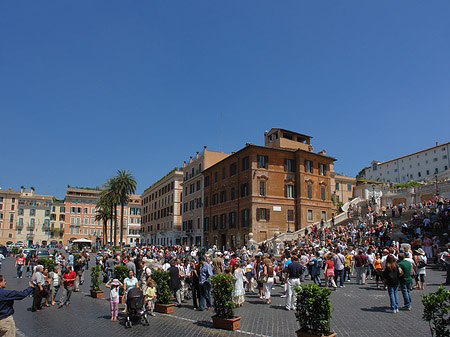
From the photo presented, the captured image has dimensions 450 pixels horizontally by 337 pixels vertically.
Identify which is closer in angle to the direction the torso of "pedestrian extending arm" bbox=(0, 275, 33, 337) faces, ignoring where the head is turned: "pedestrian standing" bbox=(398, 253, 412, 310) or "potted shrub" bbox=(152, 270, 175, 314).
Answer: the pedestrian standing

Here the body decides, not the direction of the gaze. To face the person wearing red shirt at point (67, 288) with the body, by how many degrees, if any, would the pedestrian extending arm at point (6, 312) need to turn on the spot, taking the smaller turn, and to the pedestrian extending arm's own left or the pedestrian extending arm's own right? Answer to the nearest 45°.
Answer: approximately 90° to the pedestrian extending arm's own left

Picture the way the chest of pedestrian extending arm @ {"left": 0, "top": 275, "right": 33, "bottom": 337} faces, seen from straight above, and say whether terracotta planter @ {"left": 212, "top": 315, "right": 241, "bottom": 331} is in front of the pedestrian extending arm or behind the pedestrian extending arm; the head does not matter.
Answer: in front

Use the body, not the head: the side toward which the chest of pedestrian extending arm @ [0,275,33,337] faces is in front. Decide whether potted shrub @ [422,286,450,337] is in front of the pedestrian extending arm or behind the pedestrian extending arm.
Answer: in front

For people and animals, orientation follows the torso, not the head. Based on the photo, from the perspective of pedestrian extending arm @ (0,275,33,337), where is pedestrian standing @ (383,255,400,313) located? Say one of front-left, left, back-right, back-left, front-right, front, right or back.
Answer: front

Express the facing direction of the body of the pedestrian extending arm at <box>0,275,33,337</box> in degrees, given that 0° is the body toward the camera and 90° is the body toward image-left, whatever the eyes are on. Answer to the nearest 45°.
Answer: approximately 270°
